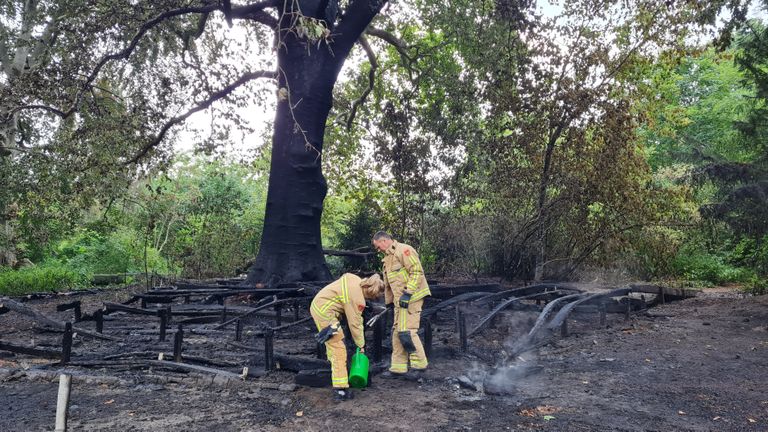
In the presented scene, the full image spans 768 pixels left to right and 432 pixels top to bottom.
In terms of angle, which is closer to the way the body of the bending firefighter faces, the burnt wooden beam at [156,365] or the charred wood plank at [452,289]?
the charred wood plank

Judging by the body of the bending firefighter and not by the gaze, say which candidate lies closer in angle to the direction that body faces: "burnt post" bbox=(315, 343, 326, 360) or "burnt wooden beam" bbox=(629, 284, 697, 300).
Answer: the burnt wooden beam

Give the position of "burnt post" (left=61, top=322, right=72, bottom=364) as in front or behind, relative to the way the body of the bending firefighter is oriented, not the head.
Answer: behind

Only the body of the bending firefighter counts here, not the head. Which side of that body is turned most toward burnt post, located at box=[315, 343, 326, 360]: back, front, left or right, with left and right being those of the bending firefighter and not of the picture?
left

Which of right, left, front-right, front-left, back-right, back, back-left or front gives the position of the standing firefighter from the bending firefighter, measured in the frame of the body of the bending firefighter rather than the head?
front-left

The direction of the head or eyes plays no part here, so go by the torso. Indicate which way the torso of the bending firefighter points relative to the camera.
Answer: to the viewer's right

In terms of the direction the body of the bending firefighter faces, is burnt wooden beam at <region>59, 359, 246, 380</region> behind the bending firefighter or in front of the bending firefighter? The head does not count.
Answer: behind

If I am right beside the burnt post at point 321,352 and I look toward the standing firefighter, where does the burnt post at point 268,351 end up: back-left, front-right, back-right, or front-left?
back-right

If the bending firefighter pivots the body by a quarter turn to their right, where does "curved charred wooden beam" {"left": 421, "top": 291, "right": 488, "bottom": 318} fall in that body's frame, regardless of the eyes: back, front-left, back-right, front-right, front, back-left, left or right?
back-left

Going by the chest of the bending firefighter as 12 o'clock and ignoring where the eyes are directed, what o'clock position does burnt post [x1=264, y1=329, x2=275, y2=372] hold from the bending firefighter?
The burnt post is roughly at 7 o'clock from the bending firefighter.

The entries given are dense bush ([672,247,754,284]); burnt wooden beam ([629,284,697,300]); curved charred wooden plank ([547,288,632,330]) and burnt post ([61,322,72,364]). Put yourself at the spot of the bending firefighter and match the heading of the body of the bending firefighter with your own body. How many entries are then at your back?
1

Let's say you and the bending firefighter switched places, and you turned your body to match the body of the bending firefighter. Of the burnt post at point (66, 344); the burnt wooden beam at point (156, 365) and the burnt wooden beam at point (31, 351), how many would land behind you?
3

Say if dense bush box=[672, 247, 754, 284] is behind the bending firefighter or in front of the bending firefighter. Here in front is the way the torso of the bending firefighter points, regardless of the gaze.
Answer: in front

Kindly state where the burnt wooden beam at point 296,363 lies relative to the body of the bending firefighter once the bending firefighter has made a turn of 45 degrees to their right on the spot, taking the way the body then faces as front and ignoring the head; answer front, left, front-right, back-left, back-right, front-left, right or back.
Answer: back
